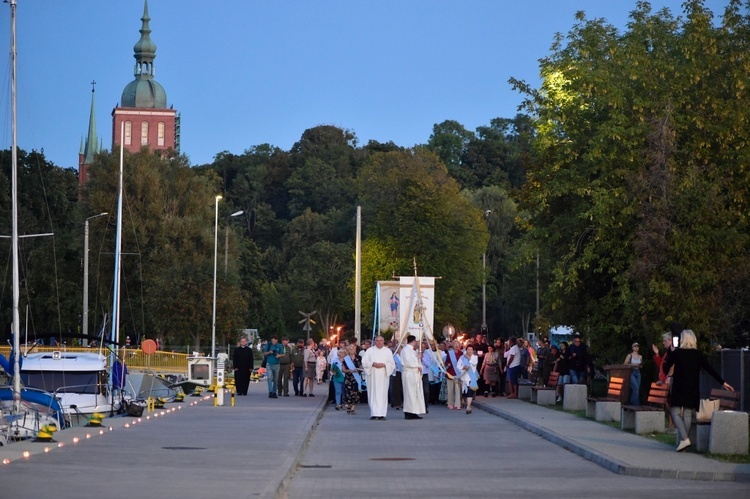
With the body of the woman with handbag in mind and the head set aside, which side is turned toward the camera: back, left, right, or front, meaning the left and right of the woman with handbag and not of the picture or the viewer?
back

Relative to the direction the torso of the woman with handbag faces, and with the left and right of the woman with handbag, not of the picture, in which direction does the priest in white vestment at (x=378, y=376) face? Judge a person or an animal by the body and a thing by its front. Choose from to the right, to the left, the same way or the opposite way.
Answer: the opposite way

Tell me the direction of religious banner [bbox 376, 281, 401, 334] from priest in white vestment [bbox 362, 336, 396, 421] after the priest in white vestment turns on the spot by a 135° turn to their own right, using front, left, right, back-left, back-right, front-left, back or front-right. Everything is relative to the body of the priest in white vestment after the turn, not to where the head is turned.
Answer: front-right

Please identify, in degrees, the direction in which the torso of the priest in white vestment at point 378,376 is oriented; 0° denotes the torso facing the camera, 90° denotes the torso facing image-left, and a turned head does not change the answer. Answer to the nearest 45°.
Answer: approximately 0°

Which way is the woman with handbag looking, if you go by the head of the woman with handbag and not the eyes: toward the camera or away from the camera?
away from the camera

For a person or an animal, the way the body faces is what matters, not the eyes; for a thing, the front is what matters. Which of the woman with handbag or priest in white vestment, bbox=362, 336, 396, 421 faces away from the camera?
the woman with handbag

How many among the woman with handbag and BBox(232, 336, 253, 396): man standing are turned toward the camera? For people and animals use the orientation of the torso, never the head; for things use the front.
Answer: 1

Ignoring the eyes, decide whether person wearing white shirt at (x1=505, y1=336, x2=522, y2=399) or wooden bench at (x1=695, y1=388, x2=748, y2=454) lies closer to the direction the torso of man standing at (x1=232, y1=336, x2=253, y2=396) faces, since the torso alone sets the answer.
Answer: the wooden bench
